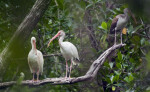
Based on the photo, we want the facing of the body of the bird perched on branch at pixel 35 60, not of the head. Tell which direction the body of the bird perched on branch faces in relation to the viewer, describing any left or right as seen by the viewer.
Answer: facing the viewer

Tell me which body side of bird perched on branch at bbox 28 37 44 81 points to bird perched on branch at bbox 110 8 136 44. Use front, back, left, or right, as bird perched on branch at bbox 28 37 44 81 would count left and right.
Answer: left
